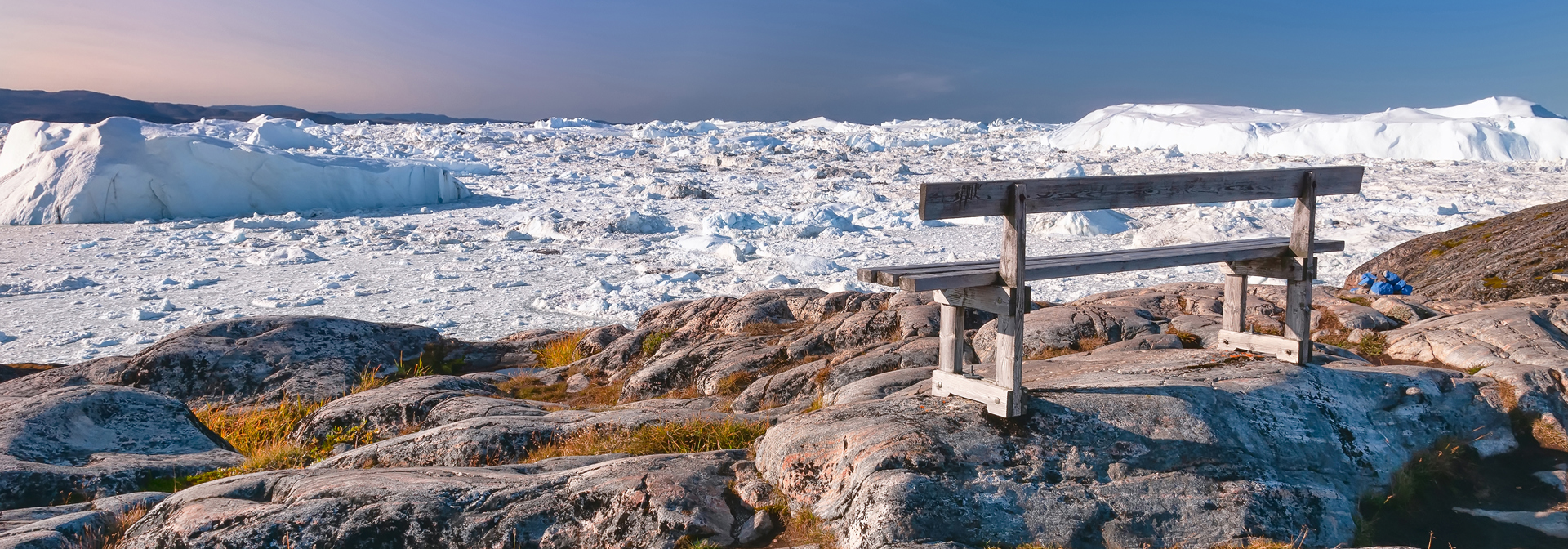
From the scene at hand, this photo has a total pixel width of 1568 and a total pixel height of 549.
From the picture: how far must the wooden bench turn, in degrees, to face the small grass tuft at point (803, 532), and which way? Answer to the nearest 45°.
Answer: approximately 90° to its left

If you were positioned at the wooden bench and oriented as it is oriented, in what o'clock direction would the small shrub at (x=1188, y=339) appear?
The small shrub is roughly at 2 o'clock from the wooden bench.

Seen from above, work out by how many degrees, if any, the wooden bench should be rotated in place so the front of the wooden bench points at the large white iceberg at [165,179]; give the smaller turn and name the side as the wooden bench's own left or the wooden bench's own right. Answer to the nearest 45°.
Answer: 0° — it already faces it

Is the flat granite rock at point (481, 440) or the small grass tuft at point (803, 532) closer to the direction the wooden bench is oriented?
the flat granite rock

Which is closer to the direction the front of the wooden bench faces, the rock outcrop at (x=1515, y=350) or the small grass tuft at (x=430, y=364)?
the small grass tuft

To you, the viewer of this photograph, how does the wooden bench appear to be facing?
facing away from the viewer and to the left of the viewer

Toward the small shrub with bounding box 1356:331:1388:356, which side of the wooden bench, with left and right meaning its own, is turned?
right
